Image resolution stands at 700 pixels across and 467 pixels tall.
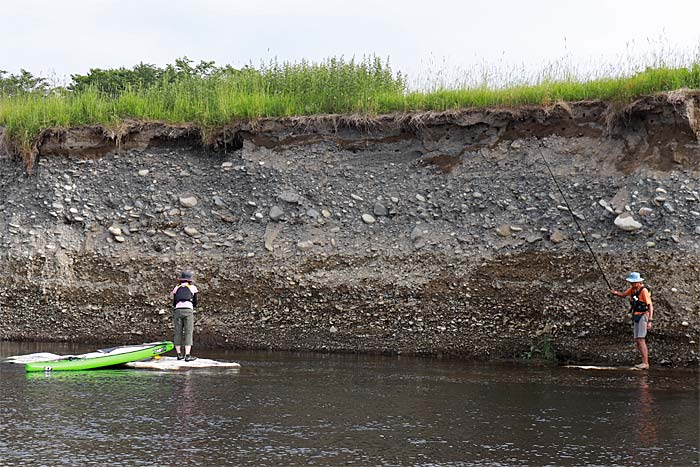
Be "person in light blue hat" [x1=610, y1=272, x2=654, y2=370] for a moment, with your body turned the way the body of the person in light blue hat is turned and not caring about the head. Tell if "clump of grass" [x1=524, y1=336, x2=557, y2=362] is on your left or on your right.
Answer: on your right

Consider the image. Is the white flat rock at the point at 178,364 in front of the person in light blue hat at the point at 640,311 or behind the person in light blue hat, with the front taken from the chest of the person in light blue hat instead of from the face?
in front

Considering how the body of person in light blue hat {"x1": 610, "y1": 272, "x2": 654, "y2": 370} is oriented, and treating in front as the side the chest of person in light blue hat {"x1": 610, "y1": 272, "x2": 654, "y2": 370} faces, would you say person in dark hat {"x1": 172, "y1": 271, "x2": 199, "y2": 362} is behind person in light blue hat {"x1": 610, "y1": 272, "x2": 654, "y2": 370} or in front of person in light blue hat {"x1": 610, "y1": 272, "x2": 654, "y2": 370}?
in front

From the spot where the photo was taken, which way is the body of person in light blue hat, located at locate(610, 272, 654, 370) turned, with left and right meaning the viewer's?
facing the viewer and to the left of the viewer

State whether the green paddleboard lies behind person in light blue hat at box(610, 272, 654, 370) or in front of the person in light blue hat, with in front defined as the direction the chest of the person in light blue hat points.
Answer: in front

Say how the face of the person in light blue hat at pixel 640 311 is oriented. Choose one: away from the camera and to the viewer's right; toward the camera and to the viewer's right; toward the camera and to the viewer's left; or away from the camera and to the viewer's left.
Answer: toward the camera and to the viewer's left

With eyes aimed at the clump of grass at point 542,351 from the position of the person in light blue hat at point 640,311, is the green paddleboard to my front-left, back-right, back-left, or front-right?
front-left

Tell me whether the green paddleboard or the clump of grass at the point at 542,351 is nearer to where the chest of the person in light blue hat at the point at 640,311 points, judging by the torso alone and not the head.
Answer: the green paddleboard
